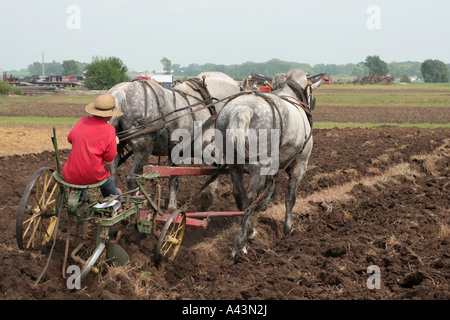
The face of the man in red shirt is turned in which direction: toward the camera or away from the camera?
away from the camera

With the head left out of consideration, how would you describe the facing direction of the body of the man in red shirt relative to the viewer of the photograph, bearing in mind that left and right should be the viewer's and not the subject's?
facing away from the viewer and to the right of the viewer

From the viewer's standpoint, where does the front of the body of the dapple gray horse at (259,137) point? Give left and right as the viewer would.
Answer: facing away from the viewer and to the right of the viewer

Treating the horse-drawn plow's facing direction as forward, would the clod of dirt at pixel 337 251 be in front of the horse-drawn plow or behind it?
in front

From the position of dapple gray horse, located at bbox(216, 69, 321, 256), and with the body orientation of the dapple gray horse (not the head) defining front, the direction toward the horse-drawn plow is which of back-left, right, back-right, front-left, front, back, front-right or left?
back

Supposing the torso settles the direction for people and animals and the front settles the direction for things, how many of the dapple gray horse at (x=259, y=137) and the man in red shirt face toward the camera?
0

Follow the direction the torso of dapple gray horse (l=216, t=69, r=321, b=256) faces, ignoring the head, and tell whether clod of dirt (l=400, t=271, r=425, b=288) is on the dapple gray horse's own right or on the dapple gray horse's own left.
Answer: on the dapple gray horse's own right

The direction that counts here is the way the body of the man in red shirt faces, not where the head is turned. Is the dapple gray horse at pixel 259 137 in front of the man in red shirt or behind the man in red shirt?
in front

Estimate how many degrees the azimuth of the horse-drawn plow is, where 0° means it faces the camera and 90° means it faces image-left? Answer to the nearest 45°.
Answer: approximately 225°

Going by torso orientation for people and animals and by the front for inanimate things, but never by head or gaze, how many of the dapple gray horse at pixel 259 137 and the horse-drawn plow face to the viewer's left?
0
